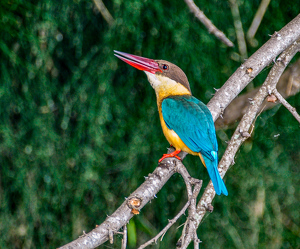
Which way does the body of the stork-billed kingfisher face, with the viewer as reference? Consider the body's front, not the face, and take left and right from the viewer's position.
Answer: facing to the left of the viewer
